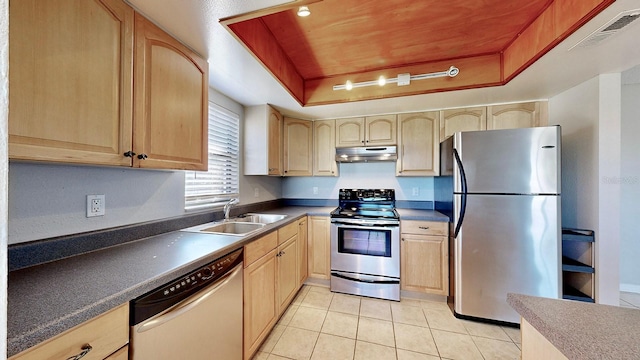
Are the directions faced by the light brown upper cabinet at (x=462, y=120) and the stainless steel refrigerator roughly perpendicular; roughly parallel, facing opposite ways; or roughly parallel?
roughly parallel

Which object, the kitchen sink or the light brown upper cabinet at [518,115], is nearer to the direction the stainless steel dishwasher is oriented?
the light brown upper cabinet

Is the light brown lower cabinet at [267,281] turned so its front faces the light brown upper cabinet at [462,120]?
no

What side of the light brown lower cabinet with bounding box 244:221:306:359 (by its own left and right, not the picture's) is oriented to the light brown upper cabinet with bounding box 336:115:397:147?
left

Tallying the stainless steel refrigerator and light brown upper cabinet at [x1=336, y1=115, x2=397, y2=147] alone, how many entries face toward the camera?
2

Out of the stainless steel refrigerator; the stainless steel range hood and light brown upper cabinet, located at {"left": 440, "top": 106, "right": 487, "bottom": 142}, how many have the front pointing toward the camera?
3

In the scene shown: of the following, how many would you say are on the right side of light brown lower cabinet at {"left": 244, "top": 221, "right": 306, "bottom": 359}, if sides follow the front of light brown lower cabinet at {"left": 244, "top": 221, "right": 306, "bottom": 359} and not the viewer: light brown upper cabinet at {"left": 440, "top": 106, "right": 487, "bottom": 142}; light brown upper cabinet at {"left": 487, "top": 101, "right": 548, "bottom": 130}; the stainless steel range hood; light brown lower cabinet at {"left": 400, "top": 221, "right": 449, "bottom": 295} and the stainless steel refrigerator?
0

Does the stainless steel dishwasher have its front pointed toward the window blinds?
no

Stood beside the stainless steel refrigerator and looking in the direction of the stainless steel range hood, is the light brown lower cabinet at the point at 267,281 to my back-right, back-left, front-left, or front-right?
front-left

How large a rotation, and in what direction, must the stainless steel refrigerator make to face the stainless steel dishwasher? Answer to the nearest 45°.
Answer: approximately 45° to its right

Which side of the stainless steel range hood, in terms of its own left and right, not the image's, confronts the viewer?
front

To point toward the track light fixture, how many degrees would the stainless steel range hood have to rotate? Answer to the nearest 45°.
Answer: approximately 45° to its left

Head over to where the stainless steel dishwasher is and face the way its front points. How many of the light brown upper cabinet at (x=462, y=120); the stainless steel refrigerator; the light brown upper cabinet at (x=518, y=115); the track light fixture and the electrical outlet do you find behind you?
1

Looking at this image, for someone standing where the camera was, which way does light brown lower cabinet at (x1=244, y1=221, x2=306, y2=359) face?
facing the viewer and to the right of the viewer

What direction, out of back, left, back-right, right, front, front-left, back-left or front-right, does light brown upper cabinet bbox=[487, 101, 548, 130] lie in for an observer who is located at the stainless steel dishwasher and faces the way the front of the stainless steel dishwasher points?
front-left

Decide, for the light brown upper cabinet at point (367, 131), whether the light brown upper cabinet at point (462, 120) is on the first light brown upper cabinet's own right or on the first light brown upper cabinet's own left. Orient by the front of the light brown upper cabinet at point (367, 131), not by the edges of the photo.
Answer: on the first light brown upper cabinet's own left

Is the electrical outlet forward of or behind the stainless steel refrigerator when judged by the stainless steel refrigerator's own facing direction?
forward

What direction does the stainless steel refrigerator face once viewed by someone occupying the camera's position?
facing the viewer
